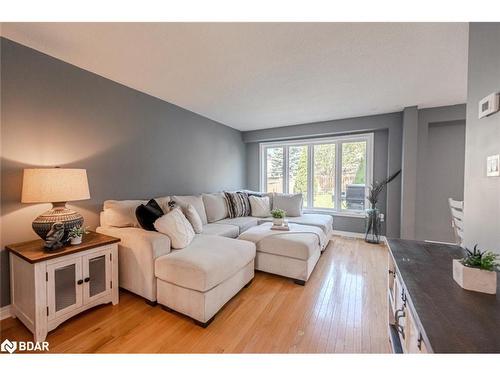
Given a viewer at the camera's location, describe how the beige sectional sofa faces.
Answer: facing the viewer and to the right of the viewer

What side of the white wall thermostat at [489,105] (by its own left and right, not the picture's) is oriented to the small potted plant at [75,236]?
front

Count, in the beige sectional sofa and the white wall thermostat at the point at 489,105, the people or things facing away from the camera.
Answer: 0

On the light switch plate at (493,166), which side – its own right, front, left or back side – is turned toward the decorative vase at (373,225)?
right

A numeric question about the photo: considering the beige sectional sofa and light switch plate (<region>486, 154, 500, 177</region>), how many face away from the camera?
0

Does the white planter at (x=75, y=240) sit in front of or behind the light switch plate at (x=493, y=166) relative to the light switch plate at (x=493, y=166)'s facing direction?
in front

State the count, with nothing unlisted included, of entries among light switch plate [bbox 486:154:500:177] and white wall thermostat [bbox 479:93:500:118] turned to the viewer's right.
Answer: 0

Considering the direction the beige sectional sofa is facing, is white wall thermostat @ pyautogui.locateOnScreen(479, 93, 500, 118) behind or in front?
in front

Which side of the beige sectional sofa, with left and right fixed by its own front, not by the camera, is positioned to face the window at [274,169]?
left

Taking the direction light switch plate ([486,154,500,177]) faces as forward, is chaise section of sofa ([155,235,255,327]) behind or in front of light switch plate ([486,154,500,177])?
in front

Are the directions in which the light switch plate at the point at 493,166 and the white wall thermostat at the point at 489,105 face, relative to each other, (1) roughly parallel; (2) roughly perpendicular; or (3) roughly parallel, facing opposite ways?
roughly parallel

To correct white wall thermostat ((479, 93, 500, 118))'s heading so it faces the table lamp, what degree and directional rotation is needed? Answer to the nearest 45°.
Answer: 0° — it already faces it

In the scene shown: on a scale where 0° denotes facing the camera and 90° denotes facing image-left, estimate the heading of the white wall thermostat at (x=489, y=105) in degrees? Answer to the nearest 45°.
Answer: approximately 45°

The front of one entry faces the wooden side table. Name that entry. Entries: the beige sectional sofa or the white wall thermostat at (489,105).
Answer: the white wall thermostat

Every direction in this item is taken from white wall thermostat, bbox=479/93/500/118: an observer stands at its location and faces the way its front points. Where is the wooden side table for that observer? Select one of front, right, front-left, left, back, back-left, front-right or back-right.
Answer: front

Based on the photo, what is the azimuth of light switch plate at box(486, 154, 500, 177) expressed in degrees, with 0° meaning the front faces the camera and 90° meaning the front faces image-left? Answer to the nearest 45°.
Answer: approximately 45°
